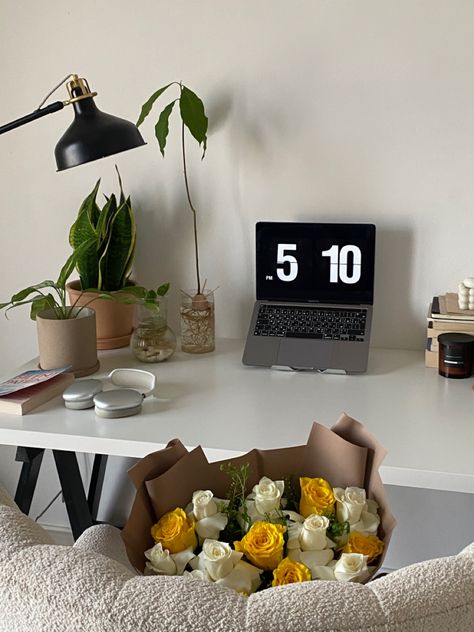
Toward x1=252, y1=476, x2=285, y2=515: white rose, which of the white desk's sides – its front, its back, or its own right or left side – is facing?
front

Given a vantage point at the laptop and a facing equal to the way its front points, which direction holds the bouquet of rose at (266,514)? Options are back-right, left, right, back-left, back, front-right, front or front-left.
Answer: front

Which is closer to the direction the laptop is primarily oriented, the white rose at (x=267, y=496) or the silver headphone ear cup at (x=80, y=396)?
the white rose

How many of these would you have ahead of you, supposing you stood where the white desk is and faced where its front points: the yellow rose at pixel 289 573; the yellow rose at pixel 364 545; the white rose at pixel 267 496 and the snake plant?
3

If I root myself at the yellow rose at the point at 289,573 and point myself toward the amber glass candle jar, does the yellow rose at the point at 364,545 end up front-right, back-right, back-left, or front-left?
front-right

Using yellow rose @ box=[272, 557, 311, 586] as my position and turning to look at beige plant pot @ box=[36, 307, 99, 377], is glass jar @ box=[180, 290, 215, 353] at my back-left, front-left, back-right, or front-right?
front-right

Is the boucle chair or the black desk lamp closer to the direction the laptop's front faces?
the boucle chair

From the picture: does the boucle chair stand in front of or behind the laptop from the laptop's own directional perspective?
in front

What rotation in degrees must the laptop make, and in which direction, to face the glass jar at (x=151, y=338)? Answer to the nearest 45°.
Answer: approximately 90° to its right

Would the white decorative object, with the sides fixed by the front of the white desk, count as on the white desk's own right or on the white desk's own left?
on the white desk's own left

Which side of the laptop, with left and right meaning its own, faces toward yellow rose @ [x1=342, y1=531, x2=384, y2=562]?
front

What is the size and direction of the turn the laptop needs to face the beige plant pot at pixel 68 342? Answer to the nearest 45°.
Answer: approximately 90° to its right

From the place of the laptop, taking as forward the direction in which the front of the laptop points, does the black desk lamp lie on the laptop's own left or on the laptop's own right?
on the laptop's own right

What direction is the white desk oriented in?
toward the camera

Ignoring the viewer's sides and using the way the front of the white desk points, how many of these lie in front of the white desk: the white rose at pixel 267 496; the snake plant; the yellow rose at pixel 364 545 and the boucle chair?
3

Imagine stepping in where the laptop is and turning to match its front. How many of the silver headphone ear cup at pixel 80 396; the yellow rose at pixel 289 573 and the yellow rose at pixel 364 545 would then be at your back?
0
